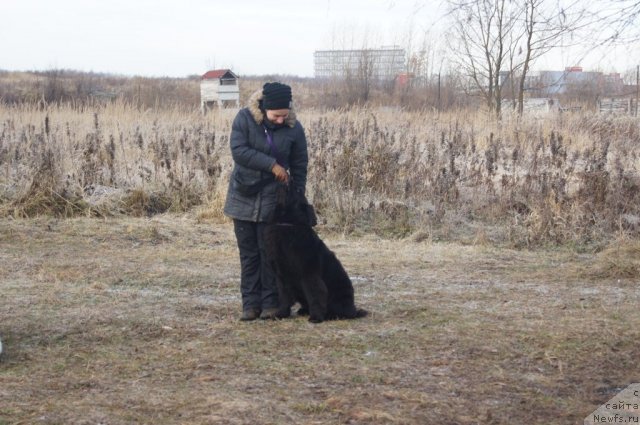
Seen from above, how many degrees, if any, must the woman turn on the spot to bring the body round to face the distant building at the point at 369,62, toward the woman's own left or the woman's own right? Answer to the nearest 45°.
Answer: approximately 135° to the woman's own left

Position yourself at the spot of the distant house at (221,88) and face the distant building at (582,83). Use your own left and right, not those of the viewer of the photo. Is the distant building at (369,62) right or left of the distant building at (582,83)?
left

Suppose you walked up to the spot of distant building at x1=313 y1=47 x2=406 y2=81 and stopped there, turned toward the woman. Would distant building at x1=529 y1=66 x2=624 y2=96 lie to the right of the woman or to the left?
left

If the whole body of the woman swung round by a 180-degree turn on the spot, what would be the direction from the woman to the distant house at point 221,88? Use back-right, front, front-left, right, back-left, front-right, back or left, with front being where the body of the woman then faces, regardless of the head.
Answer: front-right
